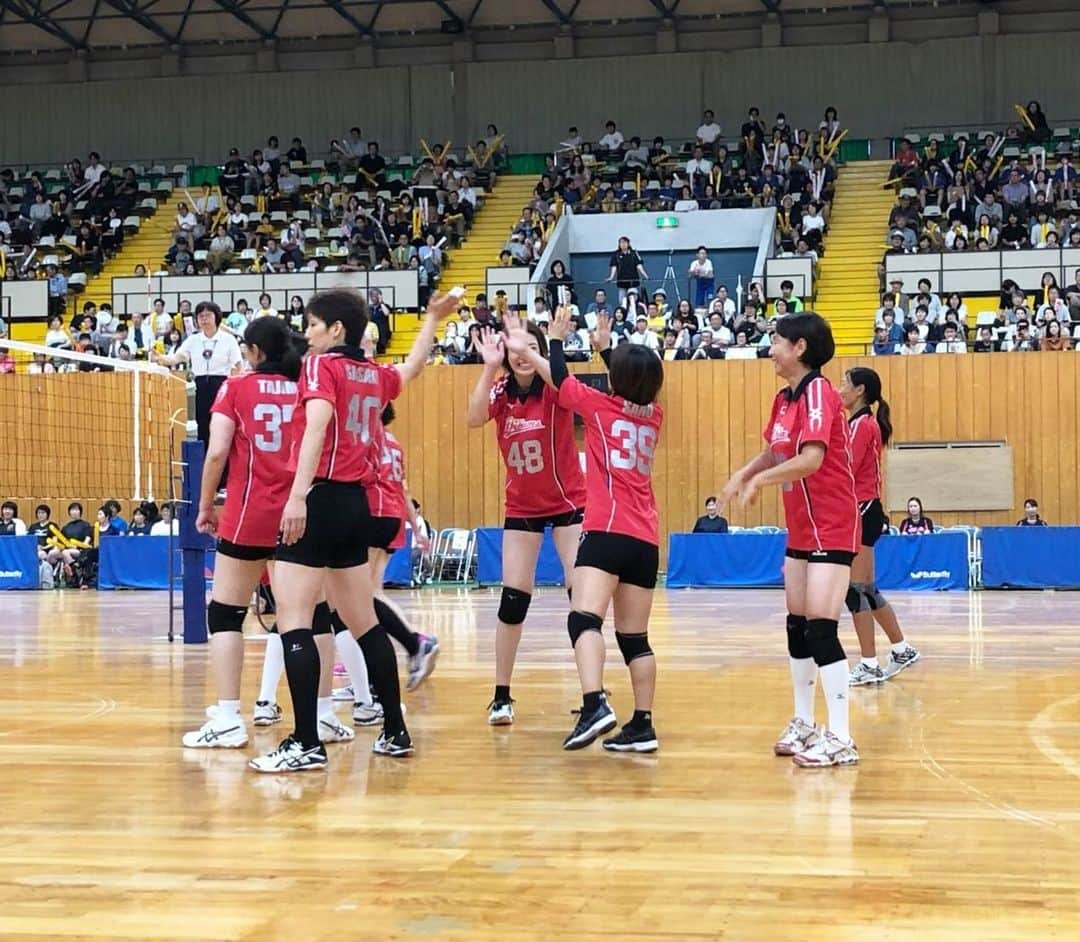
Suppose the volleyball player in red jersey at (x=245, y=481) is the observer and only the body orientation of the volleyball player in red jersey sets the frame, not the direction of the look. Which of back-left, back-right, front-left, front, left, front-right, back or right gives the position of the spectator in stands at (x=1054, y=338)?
right

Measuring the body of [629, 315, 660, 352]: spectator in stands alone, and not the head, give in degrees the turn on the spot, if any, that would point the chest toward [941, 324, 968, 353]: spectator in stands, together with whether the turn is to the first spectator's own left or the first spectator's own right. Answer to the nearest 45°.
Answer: approximately 90° to the first spectator's own left

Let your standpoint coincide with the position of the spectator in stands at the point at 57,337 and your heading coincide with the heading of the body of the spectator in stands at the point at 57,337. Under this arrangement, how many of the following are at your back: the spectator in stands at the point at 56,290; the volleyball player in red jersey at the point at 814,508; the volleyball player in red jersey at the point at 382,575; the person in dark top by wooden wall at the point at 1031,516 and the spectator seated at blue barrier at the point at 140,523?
1

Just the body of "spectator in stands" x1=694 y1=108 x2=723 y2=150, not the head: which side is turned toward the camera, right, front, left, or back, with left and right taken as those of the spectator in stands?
front

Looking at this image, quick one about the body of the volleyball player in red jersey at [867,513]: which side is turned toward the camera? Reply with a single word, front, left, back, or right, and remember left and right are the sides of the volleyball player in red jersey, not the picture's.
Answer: left

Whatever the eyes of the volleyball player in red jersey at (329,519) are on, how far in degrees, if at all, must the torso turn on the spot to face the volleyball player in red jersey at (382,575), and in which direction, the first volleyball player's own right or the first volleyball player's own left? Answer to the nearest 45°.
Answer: approximately 45° to the first volleyball player's own right

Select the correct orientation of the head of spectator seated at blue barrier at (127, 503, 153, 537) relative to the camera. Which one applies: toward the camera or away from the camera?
toward the camera

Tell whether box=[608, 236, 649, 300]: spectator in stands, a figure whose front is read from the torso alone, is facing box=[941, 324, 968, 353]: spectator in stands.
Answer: no

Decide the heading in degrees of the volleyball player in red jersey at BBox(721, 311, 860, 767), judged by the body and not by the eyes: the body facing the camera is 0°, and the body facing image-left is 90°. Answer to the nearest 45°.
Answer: approximately 45°

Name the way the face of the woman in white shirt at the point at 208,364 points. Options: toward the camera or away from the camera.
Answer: toward the camera

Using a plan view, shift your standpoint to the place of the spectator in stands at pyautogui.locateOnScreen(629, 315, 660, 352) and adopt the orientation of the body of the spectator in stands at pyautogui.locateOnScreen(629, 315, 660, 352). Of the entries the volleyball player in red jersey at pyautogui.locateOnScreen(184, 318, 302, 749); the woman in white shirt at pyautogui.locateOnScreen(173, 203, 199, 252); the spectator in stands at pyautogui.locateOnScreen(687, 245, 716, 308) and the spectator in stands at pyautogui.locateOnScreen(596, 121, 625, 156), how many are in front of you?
1

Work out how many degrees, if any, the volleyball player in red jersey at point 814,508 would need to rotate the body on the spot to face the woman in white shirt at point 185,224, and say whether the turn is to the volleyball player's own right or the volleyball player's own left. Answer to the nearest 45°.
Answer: approximately 90° to the volleyball player's own right

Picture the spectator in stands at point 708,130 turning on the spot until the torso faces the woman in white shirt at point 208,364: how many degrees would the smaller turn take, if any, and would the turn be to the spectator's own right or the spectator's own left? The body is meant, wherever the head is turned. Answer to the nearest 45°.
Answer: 0° — they already face them

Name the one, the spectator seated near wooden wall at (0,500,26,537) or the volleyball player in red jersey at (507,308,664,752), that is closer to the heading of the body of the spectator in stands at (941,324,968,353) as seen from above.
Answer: the volleyball player in red jersey

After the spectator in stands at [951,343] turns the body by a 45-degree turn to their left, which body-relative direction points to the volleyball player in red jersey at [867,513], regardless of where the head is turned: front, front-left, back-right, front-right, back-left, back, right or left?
front-right

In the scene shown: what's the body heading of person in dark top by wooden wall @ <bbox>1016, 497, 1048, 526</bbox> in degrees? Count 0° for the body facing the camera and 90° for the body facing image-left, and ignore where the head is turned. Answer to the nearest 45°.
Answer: approximately 0°

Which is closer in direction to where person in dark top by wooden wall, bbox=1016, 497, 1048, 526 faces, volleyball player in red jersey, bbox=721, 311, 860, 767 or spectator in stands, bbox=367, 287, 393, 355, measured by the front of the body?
the volleyball player in red jersey

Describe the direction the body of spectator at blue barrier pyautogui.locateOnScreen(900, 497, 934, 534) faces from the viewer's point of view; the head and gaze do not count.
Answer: toward the camera

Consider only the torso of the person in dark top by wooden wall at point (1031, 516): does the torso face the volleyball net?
no

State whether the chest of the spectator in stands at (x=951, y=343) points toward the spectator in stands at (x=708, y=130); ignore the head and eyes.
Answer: no

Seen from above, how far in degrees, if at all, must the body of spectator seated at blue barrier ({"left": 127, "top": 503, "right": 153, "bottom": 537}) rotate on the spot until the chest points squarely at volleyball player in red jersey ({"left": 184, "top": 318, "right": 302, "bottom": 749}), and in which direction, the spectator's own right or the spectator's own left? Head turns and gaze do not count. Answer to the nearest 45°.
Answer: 0° — they already face them
